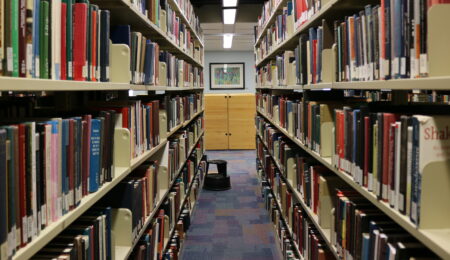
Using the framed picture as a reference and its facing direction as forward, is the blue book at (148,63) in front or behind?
in front

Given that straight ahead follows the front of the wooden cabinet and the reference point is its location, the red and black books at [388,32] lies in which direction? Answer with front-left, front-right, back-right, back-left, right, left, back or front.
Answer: front

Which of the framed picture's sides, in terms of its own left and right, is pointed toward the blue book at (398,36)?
front

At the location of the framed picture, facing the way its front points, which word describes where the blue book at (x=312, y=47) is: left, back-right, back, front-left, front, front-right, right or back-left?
front

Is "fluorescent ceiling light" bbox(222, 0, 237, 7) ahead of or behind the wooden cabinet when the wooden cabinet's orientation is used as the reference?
ahead

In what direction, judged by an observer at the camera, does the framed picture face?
facing the viewer
